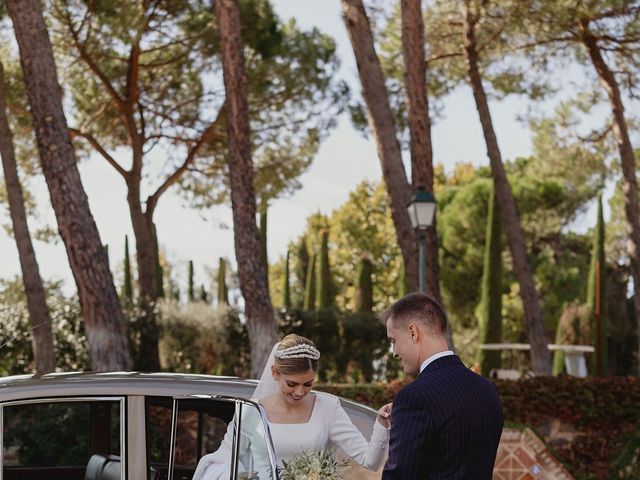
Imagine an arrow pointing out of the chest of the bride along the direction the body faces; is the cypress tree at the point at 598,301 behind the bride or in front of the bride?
behind

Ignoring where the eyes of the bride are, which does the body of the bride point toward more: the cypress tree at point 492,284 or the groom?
the groom

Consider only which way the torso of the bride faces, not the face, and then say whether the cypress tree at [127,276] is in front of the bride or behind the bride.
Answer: behind

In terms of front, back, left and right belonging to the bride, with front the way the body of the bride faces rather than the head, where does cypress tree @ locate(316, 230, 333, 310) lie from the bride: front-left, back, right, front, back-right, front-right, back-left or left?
back

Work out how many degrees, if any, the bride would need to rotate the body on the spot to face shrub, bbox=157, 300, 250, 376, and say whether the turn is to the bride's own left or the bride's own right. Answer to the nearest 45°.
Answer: approximately 180°

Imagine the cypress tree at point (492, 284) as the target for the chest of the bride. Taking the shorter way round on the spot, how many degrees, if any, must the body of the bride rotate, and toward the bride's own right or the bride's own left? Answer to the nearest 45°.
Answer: approximately 180°

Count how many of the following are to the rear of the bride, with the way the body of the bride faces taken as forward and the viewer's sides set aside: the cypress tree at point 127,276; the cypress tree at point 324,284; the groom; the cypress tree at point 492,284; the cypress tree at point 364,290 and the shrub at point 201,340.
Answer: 5

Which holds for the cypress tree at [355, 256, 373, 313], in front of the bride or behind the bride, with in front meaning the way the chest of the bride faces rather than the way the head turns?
behind

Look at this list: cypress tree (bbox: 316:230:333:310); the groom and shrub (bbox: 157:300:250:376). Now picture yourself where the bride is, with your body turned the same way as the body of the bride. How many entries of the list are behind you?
2

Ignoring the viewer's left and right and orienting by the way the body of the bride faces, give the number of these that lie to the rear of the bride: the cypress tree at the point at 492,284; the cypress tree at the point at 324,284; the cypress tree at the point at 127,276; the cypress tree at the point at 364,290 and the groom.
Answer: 4

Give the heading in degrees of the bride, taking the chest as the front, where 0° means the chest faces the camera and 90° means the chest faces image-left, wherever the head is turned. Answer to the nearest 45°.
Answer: approximately 0°
